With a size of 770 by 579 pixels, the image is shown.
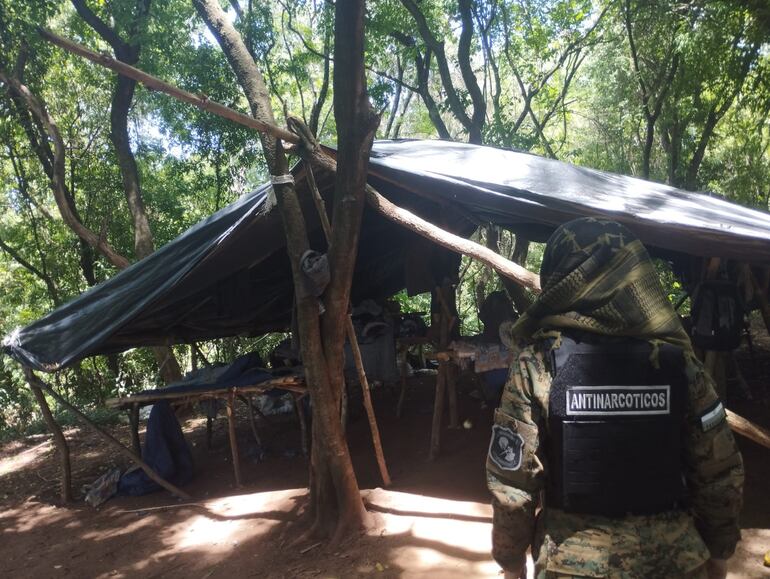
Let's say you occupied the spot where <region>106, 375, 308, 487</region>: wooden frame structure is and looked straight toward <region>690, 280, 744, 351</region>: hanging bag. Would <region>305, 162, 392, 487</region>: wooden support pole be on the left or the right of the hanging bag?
right

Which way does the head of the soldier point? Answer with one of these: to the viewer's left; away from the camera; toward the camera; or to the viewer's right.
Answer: away from the camera

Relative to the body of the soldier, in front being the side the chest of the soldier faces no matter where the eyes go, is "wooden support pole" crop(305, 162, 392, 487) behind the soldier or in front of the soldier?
in front

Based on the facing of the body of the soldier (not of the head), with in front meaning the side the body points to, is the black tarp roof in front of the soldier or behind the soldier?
in front

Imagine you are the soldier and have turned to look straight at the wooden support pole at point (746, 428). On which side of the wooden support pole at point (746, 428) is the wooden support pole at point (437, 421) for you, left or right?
left

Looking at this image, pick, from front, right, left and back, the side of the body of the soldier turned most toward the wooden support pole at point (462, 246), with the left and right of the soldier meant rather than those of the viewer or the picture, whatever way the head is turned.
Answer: front

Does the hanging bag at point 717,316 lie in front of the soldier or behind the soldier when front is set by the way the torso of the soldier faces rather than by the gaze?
in front

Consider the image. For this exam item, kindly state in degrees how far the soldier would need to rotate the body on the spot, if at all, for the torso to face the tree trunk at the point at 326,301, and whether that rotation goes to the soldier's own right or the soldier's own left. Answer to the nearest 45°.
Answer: approximately 45° to the soldier's own left

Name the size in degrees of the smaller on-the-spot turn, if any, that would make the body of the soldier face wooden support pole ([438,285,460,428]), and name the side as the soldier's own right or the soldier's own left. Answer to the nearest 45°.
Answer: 0° — they already face it

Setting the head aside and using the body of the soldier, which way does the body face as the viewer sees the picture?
away from the camera

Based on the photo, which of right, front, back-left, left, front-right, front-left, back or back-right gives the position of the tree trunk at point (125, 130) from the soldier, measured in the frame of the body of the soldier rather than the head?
front-left
